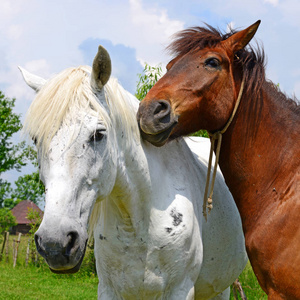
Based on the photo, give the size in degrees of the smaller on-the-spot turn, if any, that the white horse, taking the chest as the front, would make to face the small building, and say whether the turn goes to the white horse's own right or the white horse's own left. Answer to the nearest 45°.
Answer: approximately 135° to the white horse's own right

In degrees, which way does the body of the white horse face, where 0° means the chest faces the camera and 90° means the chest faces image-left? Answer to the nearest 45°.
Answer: approximately 45°
